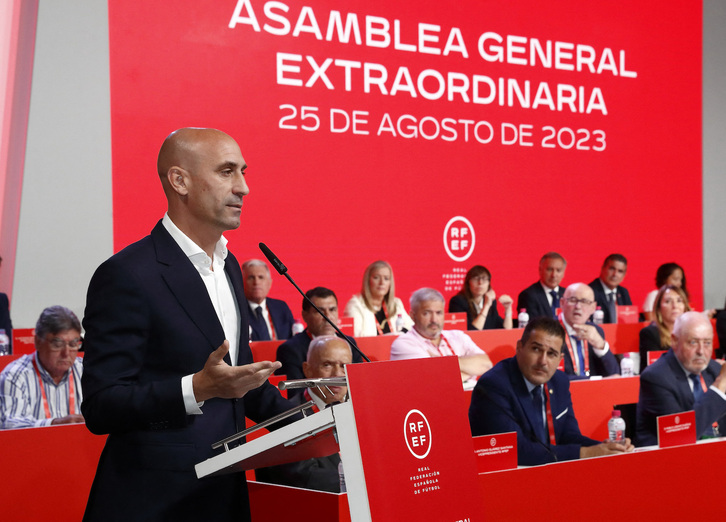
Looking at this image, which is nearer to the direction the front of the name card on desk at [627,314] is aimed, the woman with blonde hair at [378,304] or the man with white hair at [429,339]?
the man with white hair

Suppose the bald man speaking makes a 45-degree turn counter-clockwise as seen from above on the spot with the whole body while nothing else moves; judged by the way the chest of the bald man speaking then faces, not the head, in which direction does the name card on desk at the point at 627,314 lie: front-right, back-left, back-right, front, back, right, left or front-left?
front-left

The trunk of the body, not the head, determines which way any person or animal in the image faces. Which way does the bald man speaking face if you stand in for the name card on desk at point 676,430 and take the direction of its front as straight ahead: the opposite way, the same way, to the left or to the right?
to the left

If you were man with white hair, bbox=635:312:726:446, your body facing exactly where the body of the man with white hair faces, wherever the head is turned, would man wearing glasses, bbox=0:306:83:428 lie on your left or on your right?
on your right

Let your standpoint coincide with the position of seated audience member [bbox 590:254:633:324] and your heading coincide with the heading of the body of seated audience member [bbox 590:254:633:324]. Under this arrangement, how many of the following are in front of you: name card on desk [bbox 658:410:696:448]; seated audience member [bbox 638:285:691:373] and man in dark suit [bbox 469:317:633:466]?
3

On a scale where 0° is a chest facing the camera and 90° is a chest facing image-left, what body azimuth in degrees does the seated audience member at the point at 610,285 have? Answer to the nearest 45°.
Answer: approximately 0°

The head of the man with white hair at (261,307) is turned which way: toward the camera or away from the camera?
toward the camera

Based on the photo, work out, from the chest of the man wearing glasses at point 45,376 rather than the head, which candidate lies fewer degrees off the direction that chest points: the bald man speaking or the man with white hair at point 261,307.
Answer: the bald man speaking

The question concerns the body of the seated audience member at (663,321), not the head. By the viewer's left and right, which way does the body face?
facing the viewer and to the right of the viewer

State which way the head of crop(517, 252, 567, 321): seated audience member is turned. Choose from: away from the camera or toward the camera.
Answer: toward the camera

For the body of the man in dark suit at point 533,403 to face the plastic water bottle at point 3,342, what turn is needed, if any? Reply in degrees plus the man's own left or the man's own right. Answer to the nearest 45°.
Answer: approximately 135° to the man's own right

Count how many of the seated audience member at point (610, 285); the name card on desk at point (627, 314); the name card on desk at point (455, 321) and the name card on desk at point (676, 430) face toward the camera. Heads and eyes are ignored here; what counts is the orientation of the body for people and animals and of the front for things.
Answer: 4

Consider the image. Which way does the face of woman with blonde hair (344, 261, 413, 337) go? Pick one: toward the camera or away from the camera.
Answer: toward the camera

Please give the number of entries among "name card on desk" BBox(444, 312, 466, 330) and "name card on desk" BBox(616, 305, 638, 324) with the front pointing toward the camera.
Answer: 2

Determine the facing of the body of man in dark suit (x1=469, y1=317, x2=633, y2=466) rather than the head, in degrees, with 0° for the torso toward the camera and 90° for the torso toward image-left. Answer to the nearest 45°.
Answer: approximately 315°

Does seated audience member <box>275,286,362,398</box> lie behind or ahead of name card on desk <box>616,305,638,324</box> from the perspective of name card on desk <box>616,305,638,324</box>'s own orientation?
ahead
